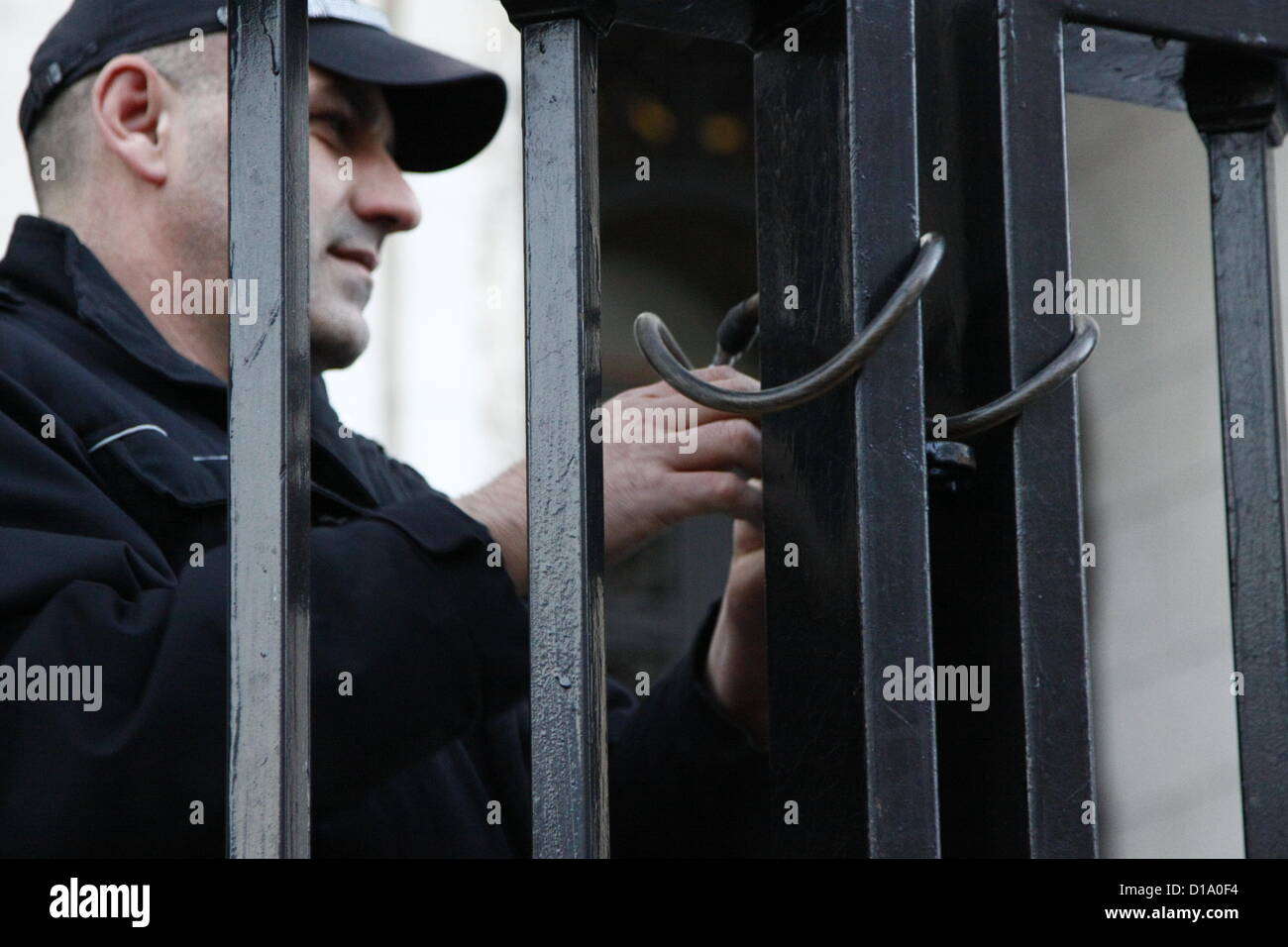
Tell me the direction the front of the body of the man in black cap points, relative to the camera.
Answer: to the viewer's right

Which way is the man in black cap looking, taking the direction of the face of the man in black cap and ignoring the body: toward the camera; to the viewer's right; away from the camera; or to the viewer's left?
to the viewer's right

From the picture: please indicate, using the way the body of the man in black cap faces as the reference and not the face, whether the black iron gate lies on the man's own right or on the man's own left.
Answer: on the man's own right
